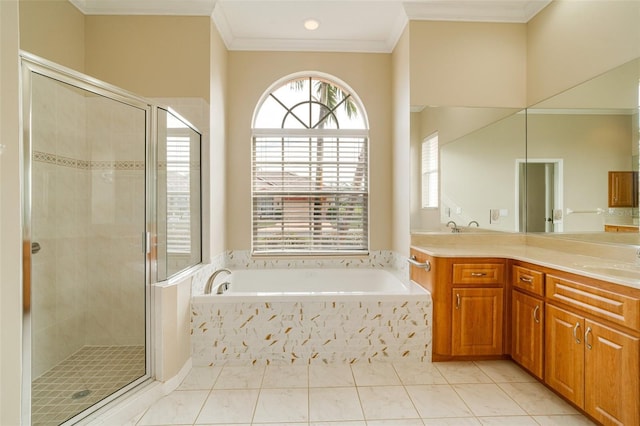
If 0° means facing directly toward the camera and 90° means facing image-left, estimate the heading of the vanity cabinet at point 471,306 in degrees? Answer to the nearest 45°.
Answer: approximately 0°

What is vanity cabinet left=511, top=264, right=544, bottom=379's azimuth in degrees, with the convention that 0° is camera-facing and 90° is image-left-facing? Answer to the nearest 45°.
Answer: approximately 45°
